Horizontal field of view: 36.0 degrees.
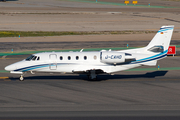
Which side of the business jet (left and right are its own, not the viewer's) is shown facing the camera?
left
